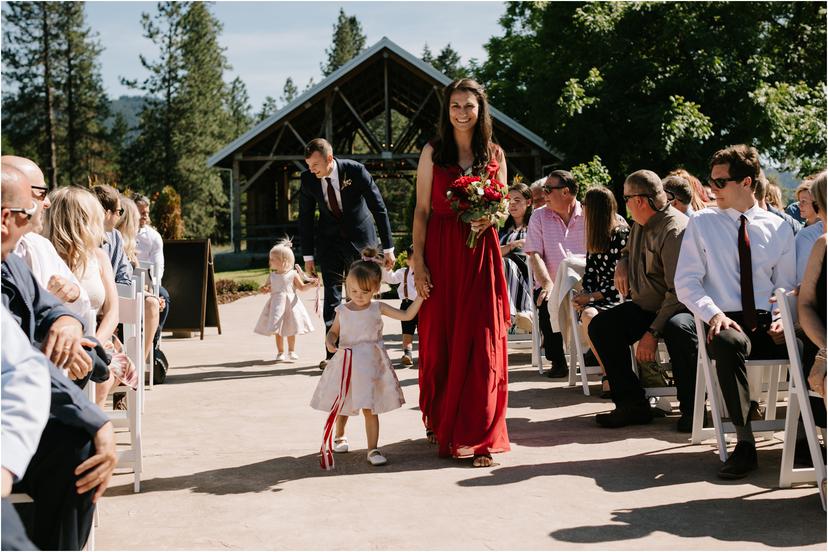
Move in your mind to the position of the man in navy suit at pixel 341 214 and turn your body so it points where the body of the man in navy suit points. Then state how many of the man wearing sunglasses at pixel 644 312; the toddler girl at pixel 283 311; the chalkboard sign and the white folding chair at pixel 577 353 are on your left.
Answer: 2

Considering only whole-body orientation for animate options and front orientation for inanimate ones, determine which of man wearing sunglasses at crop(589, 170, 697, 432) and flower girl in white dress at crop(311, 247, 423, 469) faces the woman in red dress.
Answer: the man wearing sunglasses

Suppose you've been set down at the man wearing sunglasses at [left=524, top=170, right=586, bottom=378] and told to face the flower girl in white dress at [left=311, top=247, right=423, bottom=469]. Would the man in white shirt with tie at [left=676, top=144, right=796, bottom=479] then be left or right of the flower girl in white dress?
left

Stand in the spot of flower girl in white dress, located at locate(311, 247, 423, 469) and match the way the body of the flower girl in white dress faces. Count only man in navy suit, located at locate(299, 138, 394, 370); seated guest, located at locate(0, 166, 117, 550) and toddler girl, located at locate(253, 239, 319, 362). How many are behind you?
2

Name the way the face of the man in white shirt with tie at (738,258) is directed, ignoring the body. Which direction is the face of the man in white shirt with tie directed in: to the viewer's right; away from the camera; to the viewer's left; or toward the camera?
to the viewer's left

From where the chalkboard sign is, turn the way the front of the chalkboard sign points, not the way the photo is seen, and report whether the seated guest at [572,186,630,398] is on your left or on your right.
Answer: on your left

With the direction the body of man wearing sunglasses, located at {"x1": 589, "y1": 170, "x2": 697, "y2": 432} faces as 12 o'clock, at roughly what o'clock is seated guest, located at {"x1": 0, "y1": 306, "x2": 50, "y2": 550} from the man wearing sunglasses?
The seated guest is roughly at 11 o'clock from the man wearing sunglasses.

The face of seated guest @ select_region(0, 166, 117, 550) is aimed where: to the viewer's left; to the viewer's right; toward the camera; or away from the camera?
to the viewer's right

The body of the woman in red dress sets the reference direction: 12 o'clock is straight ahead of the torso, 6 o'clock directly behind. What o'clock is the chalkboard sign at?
The chalkboard sign is roughly at 5 o'clock from the woman in red dress.

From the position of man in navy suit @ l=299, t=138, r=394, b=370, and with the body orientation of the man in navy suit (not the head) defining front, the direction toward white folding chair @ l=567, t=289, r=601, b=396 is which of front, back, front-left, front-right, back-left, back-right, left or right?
left

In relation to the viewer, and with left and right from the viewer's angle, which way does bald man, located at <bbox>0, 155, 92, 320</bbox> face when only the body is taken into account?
facing to the right of the viewer

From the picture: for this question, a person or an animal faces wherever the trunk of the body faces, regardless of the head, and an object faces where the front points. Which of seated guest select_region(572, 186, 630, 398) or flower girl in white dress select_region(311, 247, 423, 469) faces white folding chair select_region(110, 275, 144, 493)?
the seated guest

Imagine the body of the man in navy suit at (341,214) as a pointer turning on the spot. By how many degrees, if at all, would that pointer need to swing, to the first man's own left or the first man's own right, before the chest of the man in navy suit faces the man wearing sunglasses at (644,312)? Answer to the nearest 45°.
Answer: approximately 90° to the first man's own left

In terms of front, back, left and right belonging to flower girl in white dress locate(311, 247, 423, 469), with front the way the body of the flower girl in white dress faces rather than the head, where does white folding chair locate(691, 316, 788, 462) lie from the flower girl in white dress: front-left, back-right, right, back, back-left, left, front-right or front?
left

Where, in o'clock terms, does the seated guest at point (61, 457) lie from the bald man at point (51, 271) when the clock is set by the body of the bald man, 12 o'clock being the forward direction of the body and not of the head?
The seated guest is roughly at 3 o'clock from the bald man.

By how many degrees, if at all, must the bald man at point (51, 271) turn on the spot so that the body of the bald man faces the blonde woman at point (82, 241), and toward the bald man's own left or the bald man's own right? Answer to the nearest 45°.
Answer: approximately 90° to the bald man's own left
